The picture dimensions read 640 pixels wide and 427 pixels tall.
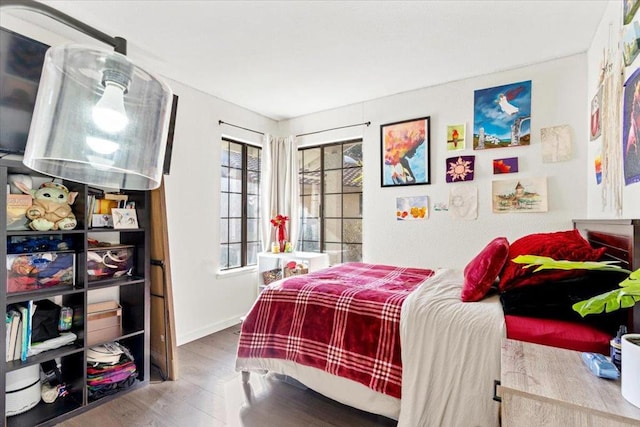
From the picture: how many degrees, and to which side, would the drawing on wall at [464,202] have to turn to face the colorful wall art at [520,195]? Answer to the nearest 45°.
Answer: approximately 90° to its left

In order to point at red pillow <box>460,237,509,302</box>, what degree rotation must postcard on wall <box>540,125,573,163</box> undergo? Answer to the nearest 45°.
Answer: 0° — it already faces it

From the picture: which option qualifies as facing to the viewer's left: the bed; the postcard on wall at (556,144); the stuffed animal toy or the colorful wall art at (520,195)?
the bed

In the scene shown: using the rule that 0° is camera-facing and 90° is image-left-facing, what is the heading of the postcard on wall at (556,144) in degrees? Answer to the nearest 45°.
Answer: approximately 0°

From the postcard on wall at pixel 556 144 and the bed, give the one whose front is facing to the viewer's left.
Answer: the bed

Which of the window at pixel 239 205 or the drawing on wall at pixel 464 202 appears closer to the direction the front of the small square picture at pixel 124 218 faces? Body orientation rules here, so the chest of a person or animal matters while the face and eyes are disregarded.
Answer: the drawing on wall

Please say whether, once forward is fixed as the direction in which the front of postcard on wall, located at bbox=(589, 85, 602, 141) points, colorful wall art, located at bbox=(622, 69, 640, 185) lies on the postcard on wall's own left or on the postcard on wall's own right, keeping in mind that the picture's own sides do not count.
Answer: on the postcard on wall's own left

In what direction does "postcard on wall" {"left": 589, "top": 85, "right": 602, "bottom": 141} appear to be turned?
to the viewer's left

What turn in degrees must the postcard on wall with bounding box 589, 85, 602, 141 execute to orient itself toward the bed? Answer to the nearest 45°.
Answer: approximately 45° to its left

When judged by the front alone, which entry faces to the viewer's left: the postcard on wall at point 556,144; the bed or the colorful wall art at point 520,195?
the bed

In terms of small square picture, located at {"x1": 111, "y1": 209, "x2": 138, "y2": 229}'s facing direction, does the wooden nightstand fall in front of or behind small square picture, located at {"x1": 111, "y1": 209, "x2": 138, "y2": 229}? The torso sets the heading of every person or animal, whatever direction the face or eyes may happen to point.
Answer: in front

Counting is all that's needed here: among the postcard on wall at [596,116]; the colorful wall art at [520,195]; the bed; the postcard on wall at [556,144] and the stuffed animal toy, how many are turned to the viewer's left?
2

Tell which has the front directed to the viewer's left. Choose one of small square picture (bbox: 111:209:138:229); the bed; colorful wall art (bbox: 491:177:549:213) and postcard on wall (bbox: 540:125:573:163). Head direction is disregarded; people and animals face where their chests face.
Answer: the bed

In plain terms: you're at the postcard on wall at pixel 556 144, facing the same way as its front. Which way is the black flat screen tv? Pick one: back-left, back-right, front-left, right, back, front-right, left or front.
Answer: front-right
